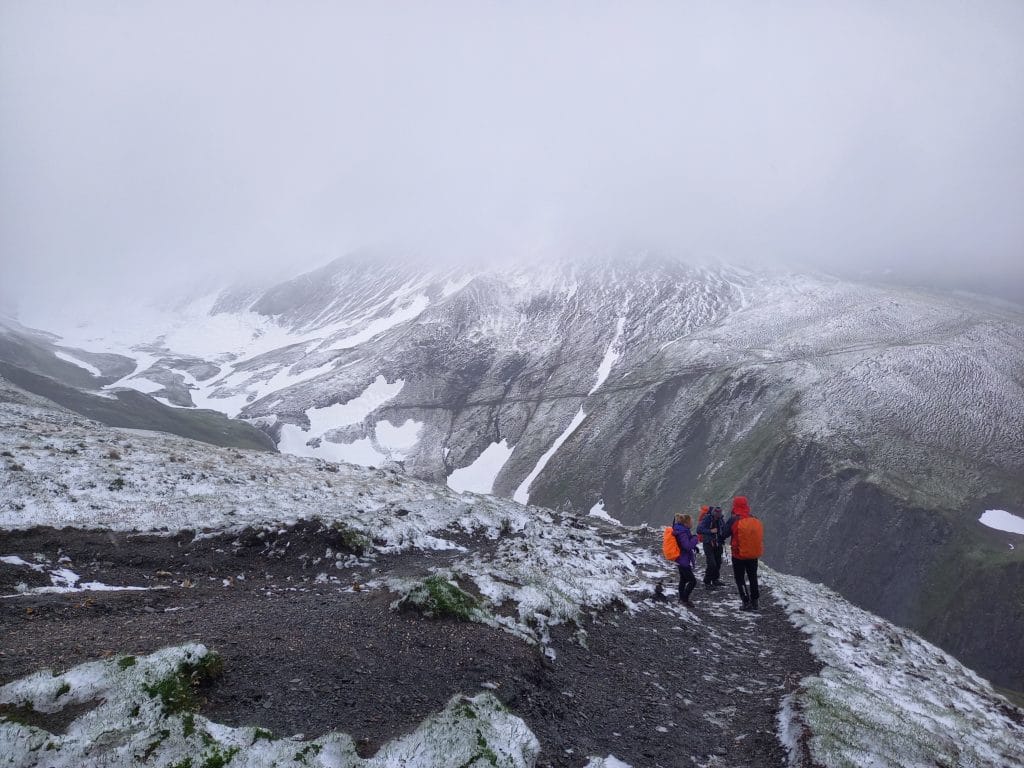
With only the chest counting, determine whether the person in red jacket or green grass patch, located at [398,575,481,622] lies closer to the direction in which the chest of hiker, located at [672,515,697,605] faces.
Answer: the person in red jacket

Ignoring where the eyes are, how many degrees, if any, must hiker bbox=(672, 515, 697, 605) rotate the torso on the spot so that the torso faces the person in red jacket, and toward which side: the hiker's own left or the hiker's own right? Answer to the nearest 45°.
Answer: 0° — they already face them

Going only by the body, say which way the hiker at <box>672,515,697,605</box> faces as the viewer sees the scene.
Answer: to the viewer's right

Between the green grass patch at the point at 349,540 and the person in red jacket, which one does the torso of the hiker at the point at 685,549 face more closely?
the person in red jacket

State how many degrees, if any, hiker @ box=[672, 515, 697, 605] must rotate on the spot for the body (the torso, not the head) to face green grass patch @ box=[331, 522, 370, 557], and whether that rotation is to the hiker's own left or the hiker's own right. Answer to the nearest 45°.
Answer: approximately 180°

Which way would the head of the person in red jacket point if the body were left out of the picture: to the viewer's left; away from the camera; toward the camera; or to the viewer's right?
away from the camera

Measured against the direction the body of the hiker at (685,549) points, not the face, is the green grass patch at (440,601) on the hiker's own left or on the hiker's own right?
on the hiker's own right
